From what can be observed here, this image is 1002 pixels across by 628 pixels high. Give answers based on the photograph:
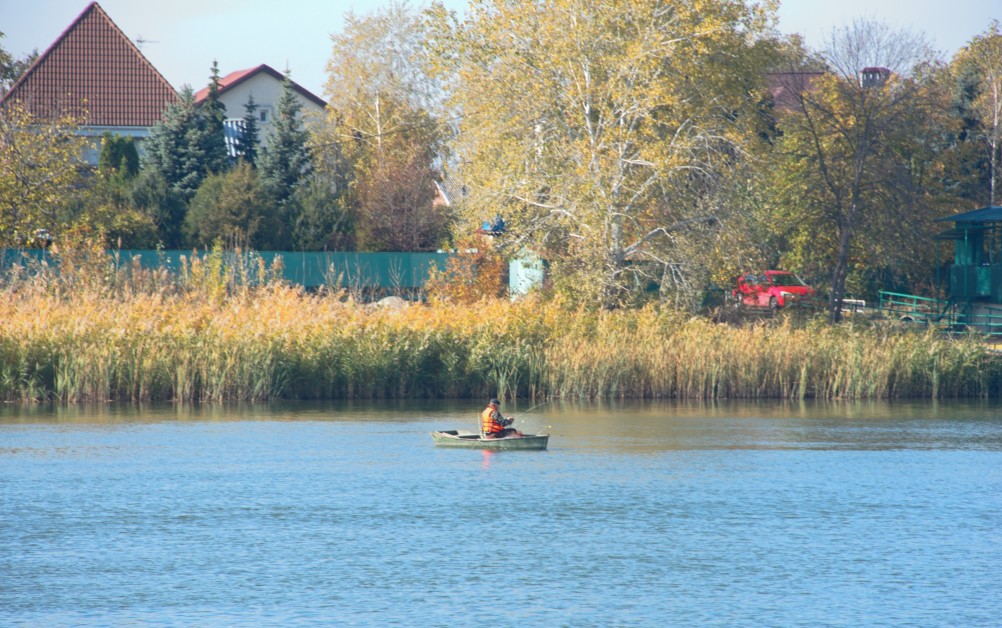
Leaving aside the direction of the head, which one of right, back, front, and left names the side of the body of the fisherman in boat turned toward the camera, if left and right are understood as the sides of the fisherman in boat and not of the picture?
right

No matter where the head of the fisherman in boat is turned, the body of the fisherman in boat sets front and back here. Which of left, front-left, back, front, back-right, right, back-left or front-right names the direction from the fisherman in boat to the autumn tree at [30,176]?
back-left

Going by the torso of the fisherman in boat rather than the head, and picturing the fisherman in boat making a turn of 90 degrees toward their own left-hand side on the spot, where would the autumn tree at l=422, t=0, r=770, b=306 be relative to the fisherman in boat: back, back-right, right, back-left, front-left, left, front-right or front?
front
